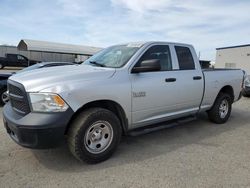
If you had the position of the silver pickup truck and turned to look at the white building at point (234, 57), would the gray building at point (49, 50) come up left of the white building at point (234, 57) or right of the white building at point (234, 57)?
left

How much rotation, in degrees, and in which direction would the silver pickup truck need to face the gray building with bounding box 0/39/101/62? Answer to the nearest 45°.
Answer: approximately 135° to its right

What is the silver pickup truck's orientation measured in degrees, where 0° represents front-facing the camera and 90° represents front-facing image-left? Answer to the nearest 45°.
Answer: approximately 45°

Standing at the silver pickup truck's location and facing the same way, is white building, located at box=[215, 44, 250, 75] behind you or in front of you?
behind

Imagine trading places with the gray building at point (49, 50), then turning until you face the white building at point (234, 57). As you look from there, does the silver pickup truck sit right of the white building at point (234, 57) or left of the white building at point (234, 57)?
right
